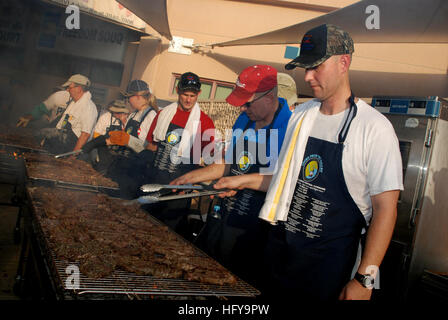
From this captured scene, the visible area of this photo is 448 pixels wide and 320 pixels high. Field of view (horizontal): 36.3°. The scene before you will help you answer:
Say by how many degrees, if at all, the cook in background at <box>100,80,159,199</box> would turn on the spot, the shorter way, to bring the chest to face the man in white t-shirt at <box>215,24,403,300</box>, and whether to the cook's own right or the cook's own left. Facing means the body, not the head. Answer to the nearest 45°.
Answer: approximately 45° to the cook's own left

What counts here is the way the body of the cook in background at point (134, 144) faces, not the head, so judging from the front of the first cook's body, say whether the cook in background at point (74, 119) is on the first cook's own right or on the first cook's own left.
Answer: on the first cook's own right

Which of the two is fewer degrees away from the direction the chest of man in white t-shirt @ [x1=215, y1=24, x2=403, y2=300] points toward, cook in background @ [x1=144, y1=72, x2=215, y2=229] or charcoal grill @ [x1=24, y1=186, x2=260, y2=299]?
the charcoal grill

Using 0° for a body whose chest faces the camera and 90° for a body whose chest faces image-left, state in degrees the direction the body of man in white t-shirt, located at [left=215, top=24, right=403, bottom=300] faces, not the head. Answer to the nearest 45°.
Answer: approximately 45°

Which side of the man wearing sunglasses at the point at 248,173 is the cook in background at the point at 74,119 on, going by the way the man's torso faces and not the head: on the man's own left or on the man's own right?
on the man's own right

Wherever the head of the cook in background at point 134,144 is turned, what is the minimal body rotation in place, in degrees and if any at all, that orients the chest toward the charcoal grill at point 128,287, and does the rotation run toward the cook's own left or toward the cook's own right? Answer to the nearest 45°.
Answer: approximately 45° to the cook's own left

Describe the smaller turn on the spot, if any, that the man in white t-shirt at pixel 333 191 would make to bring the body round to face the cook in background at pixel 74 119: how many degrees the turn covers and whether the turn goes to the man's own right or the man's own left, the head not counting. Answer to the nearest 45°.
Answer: approximately 90° to the man's own right
